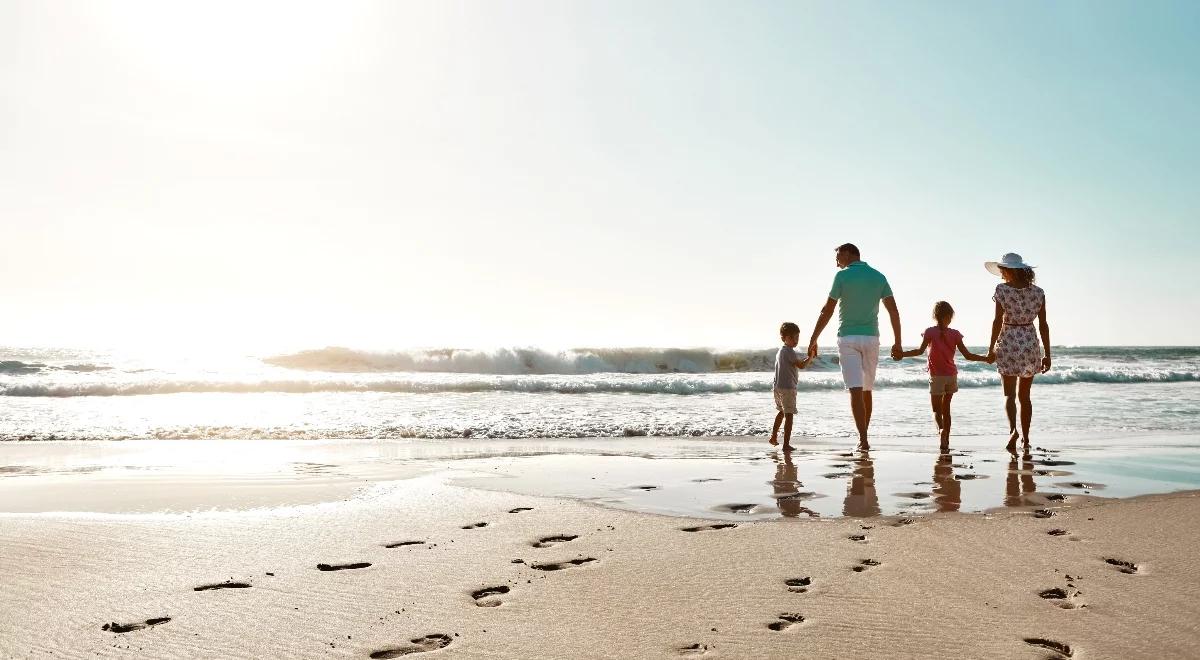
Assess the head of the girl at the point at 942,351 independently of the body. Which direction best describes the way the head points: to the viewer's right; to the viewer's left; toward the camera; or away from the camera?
away from the camera

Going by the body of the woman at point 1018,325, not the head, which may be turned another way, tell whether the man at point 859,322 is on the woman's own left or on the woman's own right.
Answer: on the woman's own left

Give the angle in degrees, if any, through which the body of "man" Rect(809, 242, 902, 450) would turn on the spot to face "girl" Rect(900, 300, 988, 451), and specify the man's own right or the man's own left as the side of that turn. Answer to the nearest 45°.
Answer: approximately 45° to the man's own right

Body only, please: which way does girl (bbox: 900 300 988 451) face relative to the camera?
away from the camera

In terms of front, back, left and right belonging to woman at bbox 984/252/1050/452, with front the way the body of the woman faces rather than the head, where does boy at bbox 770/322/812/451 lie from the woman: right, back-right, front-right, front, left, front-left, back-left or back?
left

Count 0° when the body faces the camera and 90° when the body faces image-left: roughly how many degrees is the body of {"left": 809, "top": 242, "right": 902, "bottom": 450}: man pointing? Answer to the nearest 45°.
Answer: approximately 180°

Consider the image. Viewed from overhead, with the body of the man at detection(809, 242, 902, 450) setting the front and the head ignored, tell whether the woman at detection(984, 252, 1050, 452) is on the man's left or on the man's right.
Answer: on the man's right

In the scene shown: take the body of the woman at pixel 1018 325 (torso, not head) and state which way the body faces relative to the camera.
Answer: away from the camera
